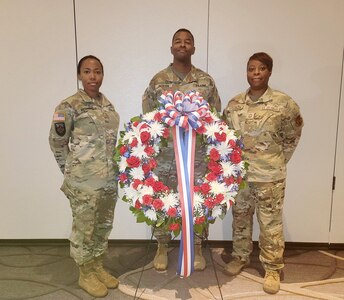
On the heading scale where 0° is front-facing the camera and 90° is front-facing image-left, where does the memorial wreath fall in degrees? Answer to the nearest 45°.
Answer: approximately 0°

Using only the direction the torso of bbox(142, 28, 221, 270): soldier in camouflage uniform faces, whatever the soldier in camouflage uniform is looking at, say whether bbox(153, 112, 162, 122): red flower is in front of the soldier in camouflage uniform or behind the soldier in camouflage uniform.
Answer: in front

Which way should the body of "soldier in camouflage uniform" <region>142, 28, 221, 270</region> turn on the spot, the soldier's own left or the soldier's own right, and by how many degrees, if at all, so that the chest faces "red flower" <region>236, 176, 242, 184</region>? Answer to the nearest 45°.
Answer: approximately 45° to the soldier's own left
